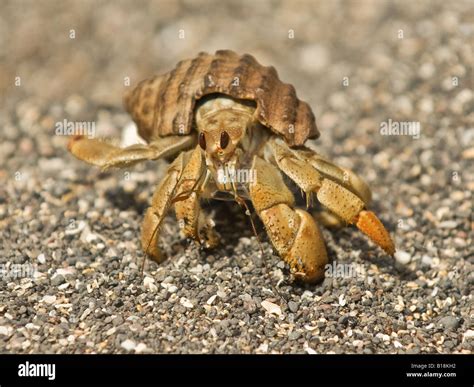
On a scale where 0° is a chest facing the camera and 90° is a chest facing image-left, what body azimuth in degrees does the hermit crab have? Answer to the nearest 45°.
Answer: approximately 0°
